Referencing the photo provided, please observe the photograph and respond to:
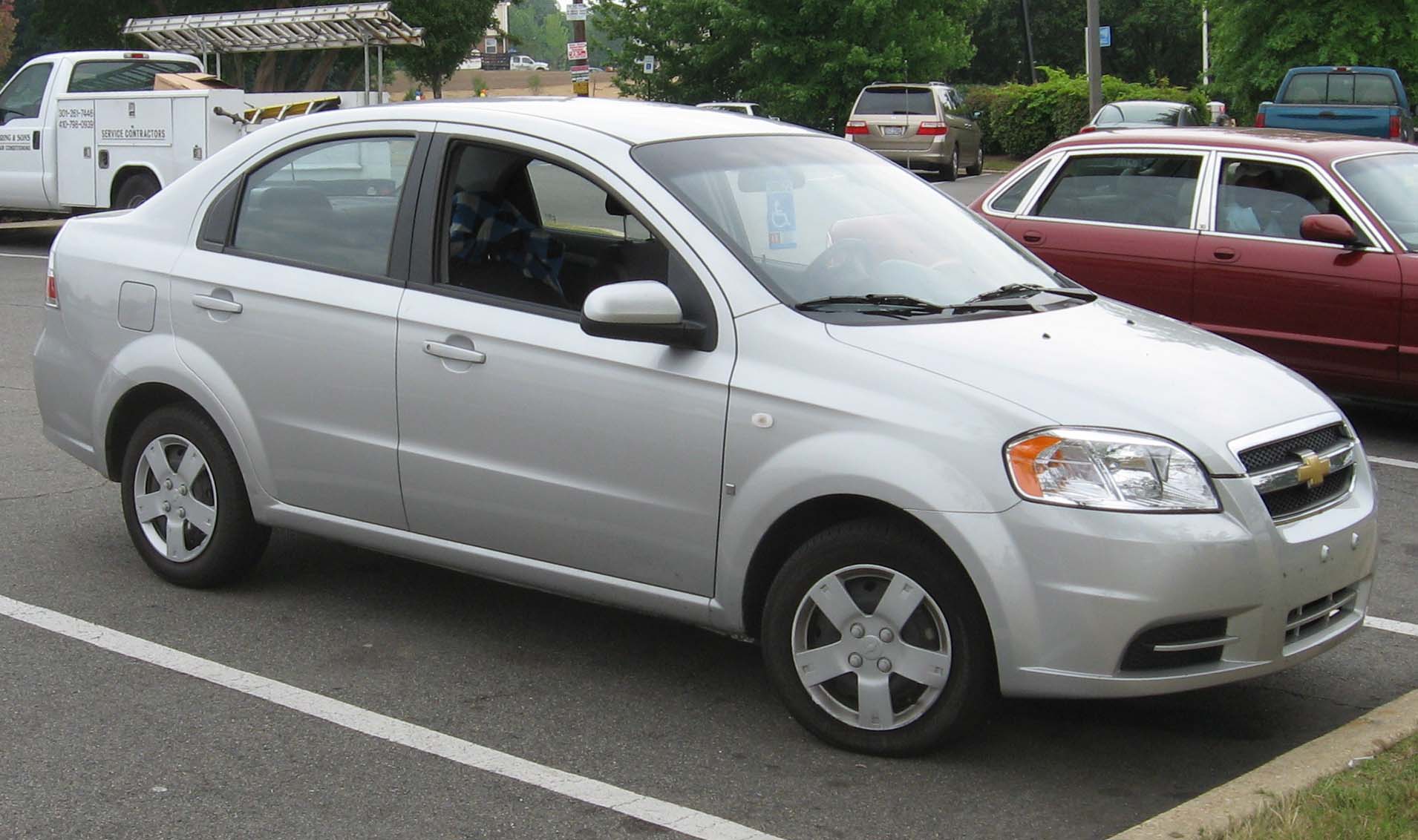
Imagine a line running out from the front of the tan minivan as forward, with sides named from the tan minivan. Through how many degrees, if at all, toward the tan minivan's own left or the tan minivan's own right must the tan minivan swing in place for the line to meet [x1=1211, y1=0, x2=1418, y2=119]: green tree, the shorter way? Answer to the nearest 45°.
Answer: approximately 45° to the tan minivan's own right

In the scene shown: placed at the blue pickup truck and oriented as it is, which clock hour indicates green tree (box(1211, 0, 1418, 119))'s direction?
The green tree is roughly at 12 o'clock from the blue pickup truck.

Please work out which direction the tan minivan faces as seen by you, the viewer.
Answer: facing away from the viewer and to the right of the viewer

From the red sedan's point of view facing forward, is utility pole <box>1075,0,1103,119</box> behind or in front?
behind

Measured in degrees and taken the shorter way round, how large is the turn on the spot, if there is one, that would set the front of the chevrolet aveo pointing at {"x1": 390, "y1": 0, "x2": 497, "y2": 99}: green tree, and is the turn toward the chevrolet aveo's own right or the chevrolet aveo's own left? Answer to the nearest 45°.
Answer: approximately 135° to the chevrolet aveo's own left

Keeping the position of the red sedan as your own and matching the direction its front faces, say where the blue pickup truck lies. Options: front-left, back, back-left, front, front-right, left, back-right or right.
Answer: back-left

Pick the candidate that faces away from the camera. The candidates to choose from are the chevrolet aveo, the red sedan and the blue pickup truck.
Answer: the blue pickup truck

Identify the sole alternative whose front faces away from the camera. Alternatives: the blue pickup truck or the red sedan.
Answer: the blue pickup truck

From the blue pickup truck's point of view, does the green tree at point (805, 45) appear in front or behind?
in front

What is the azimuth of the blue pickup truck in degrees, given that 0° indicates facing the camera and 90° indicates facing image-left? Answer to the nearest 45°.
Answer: approximately 180°

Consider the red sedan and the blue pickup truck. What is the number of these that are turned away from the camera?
1

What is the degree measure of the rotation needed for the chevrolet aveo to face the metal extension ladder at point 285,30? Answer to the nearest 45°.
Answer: approximately 135° to its left

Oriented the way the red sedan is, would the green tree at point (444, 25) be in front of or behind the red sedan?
behind

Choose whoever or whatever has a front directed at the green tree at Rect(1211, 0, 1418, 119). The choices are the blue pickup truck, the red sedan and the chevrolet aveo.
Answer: the blue pickup truck
